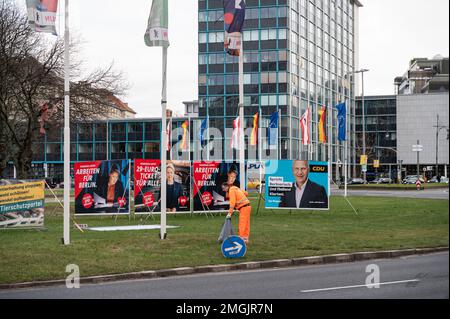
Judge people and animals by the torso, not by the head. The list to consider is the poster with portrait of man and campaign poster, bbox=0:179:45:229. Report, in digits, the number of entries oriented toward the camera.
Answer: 2

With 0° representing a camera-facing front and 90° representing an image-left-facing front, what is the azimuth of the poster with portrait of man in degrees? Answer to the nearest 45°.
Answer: approximately 0°

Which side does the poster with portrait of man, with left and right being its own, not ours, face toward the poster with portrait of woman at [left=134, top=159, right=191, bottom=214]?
right

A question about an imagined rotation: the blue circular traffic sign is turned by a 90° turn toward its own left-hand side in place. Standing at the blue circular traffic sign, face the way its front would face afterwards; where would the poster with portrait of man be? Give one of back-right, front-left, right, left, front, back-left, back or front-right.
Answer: left

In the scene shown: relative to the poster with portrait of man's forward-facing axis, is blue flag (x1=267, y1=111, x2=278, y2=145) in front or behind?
behind

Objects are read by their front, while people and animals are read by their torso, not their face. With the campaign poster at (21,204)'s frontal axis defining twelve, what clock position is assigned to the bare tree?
The bare tree is roughly at 6 o'clock from the campaign poster.

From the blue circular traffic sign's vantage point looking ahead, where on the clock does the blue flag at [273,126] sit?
The blue flag is roughly at 6 o'clock from the blue circular traffic sign.

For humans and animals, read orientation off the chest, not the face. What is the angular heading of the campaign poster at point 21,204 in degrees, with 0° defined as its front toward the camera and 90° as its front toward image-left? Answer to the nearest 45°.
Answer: approximately 0°
